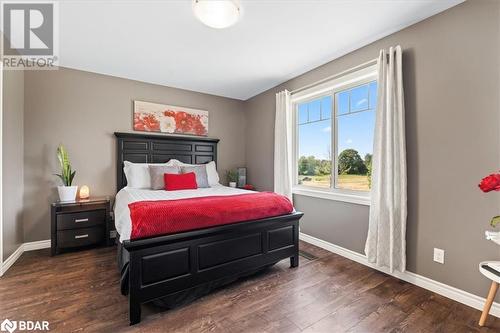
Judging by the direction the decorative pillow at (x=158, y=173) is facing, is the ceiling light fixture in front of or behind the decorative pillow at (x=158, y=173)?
in front

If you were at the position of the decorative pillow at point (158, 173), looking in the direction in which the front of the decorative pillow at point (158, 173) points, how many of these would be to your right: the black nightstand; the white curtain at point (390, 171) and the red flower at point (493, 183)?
1

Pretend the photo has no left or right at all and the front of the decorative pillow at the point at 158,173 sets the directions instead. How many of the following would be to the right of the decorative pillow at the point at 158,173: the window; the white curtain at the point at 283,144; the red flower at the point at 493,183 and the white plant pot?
1

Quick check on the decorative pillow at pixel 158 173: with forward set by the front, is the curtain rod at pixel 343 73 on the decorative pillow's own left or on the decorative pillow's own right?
on the decorative pillow's own left

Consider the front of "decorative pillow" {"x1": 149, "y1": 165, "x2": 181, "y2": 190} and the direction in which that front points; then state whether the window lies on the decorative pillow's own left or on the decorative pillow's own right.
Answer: on the decorative pillow's own left

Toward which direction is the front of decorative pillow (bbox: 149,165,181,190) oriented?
toward the camera

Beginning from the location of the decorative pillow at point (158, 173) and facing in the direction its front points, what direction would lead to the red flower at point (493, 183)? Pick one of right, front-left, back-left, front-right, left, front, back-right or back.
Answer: front-left

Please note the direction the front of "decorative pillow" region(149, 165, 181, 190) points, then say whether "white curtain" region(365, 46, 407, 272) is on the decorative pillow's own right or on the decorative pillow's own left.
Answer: on the decorative pillow's own left

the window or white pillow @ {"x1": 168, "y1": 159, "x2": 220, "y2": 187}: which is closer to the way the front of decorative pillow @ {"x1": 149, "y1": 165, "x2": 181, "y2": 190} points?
the window

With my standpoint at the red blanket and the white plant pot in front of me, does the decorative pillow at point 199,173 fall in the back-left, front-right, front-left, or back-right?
front-right

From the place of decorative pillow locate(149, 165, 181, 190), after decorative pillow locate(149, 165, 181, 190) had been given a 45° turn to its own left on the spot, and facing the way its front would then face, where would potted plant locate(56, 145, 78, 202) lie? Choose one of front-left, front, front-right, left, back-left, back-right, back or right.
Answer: back-right

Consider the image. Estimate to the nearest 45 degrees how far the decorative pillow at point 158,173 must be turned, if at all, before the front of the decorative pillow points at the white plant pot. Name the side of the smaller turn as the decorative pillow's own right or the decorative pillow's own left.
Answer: approximately 90° to the decorative pillow's own right

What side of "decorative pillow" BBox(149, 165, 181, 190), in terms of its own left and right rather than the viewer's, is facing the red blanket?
front

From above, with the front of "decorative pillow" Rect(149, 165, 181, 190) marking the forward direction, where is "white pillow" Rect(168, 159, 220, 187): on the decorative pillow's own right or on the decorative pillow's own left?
on the decorative pillow's own left

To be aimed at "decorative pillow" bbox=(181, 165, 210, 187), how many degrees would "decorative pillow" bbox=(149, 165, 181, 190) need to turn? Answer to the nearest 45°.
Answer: approximately 90° to its left
